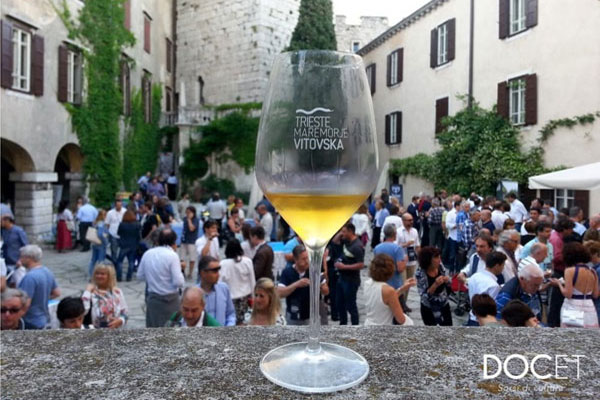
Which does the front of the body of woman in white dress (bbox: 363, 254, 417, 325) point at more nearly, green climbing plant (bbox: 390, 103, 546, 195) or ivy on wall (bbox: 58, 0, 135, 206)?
the green climbing plant

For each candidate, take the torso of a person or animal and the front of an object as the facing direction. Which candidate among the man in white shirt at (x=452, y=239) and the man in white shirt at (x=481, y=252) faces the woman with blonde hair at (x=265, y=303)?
the man in white shirt at (x=481, y=252)

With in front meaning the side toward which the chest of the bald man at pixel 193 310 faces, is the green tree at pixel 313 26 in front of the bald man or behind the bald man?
behind

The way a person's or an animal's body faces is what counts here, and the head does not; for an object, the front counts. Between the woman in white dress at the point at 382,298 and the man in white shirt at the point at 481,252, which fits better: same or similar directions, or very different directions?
very different directions

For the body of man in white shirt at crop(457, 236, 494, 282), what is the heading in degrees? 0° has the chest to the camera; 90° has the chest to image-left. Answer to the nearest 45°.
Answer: approximately 45°

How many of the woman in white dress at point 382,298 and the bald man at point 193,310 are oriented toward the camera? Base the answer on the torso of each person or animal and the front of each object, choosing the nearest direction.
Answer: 1

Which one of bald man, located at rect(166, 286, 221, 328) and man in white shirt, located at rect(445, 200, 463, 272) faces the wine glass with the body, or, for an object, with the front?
the bald man

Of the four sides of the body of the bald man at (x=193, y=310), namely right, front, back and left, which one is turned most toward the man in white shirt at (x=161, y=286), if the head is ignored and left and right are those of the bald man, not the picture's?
back

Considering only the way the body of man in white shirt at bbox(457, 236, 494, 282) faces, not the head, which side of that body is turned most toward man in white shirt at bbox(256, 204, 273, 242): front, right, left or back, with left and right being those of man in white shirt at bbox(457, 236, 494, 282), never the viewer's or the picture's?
right

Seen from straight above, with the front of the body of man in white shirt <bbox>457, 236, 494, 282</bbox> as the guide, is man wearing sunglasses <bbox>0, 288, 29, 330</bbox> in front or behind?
in front
